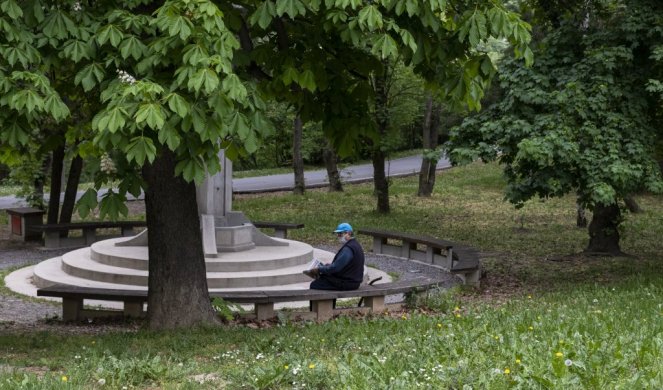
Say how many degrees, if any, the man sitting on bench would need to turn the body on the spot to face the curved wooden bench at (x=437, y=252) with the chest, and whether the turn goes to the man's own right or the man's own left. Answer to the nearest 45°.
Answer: approximately 90° to the man's own right

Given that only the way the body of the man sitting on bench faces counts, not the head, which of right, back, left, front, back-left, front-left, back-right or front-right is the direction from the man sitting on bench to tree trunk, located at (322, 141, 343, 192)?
right

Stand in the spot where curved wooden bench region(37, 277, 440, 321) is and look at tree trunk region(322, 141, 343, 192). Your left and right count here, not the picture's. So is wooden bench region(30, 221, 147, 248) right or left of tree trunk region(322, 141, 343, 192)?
left

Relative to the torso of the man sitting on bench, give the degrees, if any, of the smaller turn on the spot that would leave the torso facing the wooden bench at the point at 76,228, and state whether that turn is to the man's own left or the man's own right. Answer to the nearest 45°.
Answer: approximately 45° to the man's own right

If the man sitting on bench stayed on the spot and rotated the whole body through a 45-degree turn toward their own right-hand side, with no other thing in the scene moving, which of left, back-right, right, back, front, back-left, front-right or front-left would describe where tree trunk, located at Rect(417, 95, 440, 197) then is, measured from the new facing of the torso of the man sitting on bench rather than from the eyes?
front-right

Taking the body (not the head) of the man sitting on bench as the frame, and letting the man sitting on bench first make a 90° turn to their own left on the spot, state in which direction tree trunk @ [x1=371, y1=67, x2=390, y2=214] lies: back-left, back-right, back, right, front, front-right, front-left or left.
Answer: back

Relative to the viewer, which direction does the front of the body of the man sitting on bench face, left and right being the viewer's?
facing to the left of the viewer

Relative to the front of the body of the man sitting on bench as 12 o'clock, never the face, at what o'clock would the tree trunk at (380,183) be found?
The tree trunk is roughly at 3 o'clock from the man sitting on bench.

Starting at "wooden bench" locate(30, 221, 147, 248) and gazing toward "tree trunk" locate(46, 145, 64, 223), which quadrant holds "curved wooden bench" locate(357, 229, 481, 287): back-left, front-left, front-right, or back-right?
back-right

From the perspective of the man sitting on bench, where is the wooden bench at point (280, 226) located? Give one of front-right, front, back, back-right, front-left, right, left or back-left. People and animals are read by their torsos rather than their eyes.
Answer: right
